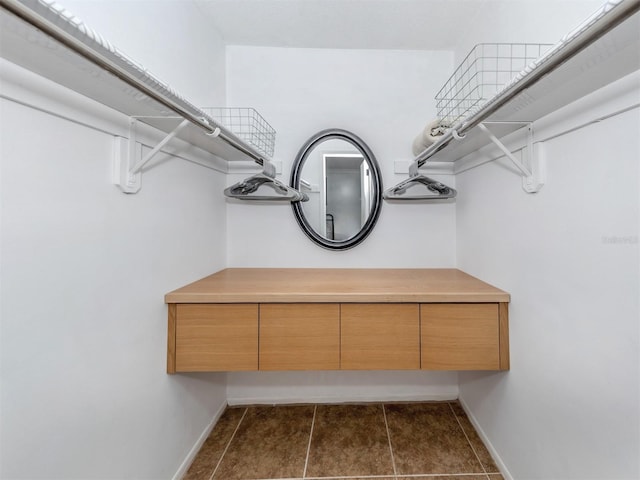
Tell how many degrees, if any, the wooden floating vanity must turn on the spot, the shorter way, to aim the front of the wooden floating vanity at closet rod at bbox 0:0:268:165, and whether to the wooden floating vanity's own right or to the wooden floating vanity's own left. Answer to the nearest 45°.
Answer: approximately 45° to the wooden floating vanity's own right

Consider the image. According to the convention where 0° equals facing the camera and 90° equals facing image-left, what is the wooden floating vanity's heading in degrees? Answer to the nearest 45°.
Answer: approximately 0°

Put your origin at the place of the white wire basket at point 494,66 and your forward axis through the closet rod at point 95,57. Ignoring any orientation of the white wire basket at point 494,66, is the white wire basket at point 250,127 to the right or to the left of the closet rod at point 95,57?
right
